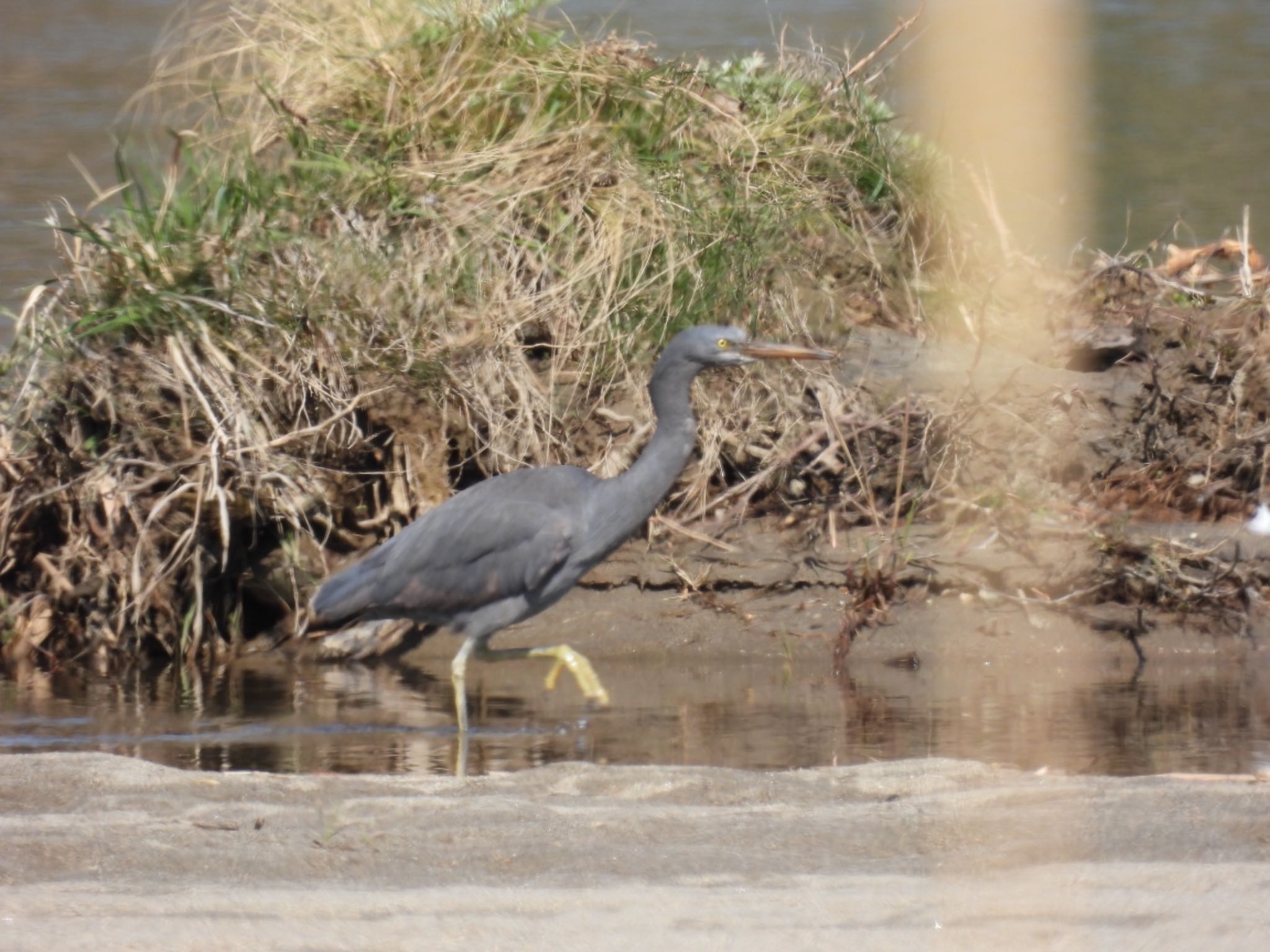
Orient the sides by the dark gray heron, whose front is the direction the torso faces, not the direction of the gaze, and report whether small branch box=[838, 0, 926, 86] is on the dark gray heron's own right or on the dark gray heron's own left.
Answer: on the dark gray heron's own left

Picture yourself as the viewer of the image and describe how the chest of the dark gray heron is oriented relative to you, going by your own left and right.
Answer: facing to the right of the viewer

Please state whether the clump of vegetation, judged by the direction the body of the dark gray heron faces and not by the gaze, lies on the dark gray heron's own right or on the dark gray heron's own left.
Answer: on the dark gray heron's own left
